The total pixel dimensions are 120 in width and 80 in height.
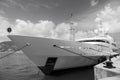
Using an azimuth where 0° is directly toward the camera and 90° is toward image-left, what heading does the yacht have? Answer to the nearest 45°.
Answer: approximately 45°
